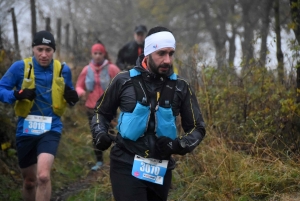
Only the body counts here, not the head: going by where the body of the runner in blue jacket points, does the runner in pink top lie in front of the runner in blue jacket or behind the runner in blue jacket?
behind

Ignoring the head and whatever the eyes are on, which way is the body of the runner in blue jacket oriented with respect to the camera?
toward the camera

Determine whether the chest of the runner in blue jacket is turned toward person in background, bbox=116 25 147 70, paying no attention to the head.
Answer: no

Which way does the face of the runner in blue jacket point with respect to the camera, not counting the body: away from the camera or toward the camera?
toward the camera

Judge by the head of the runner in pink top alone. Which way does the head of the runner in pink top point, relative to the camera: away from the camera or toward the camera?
toward the camera
